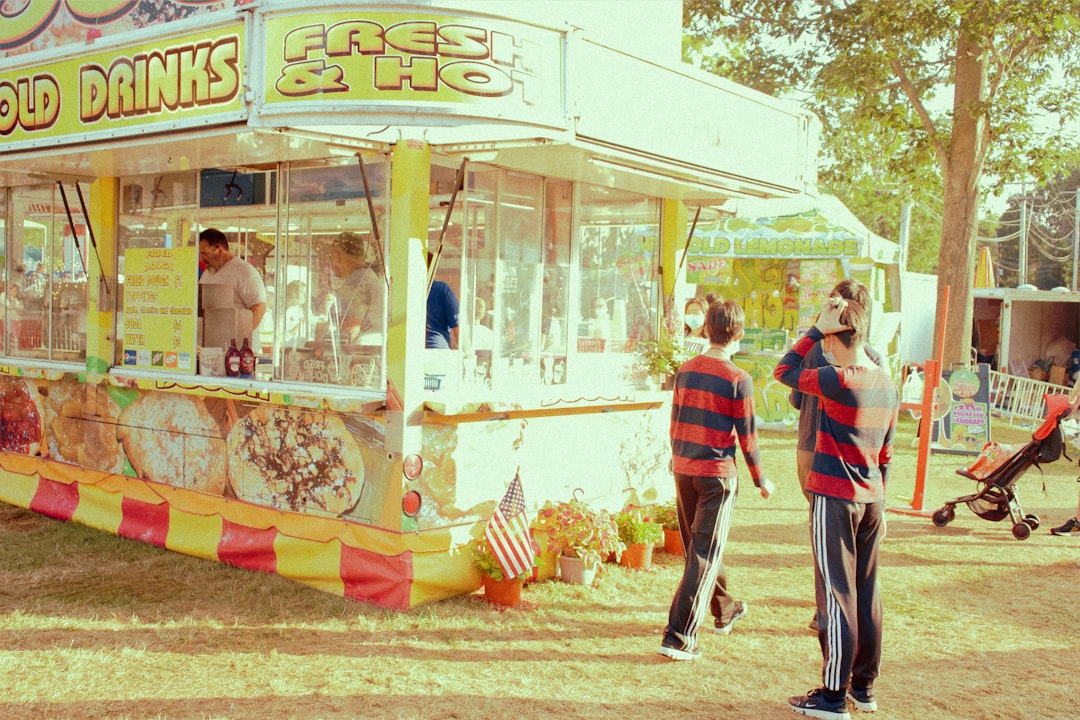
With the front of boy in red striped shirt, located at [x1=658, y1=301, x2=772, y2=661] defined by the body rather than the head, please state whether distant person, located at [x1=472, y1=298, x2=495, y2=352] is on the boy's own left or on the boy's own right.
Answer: on the boy's own left

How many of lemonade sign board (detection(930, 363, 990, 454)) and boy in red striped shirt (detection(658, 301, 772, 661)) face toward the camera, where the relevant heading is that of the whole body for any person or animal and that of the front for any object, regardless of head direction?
1

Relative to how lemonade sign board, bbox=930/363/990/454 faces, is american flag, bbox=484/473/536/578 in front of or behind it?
in front

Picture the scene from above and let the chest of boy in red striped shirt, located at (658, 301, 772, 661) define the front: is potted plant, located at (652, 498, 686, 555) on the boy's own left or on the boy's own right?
on the boy's own left

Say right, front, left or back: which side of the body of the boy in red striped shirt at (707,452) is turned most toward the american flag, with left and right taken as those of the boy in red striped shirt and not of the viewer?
left

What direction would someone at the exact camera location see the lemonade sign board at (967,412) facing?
facing the viewer

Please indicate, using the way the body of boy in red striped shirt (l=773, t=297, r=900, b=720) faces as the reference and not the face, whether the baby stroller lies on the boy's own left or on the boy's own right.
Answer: on the boy's own right

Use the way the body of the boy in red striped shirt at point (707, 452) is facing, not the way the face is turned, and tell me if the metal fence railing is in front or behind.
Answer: in front

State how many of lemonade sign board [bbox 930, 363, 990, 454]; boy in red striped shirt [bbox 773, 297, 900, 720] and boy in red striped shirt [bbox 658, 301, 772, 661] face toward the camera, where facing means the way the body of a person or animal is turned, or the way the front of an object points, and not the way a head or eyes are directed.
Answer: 1

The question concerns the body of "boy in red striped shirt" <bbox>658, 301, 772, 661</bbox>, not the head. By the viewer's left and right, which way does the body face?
facing away from the viewer and to the right of the viewer

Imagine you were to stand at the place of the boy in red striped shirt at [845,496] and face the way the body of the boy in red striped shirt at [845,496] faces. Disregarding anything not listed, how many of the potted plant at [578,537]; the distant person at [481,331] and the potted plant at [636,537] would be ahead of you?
3

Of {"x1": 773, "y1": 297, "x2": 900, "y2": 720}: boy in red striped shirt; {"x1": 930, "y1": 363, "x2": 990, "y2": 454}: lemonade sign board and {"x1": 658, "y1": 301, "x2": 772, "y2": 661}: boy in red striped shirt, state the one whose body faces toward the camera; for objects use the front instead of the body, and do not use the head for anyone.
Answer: the lemonade sign board

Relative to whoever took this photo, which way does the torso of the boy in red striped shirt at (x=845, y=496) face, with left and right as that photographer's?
facing away from the viewer and to the left of the viewer

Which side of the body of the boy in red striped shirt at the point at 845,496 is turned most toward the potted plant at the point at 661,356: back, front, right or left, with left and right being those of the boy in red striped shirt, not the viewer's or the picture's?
front

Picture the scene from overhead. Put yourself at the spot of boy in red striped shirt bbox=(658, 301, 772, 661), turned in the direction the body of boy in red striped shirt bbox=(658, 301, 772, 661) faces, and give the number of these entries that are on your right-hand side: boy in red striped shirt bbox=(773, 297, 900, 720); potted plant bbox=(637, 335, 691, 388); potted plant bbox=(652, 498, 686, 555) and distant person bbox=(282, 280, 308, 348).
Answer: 1

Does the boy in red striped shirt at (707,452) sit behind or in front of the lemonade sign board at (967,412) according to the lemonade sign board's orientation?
in front
